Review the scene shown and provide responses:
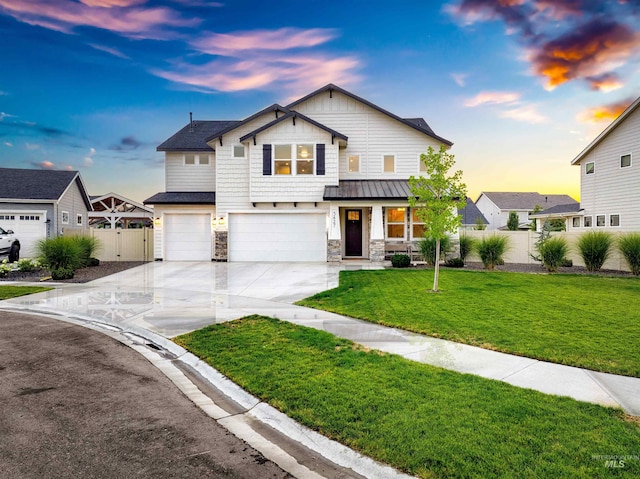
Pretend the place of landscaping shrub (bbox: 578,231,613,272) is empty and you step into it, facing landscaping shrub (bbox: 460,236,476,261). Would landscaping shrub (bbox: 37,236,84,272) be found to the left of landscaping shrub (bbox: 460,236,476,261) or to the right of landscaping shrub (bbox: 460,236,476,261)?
left

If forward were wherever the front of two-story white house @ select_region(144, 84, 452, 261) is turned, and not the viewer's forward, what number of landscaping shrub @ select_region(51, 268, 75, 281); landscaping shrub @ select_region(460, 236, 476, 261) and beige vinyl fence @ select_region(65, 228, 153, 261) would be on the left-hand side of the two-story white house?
1

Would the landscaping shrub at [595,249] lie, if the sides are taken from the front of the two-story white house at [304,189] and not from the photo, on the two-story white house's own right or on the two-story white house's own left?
on the two-story white house's own left

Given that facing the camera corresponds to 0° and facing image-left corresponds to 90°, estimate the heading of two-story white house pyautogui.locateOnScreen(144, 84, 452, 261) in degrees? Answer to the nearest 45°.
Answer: approximately 0°

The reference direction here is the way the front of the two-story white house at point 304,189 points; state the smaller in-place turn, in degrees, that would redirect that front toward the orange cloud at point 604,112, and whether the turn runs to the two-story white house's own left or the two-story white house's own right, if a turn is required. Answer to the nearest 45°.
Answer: approximately 90° to the two-story white house's own left

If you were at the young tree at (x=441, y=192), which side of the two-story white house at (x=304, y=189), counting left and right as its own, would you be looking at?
front

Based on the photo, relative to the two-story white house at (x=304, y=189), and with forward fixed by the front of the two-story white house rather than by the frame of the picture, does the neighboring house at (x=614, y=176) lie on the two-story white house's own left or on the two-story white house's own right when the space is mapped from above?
on the two-story white house's own left

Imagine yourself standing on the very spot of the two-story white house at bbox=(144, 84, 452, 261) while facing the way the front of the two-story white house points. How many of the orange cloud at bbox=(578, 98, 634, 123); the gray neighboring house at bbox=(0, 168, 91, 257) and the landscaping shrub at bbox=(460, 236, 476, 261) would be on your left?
2

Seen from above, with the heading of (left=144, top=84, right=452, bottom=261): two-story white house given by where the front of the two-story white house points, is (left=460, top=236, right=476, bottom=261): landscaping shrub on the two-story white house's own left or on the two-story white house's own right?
on the two-story white house's own left

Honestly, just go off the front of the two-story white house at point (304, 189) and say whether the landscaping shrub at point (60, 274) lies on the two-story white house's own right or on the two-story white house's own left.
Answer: on the two-story white house's own right

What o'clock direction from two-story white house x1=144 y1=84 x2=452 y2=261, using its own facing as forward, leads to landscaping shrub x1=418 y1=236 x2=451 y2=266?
The landscaping shrub is roughly at 10 o'clock from the two-story white house.

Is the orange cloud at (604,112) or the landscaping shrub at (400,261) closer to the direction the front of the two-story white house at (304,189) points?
the landscaping shrub
